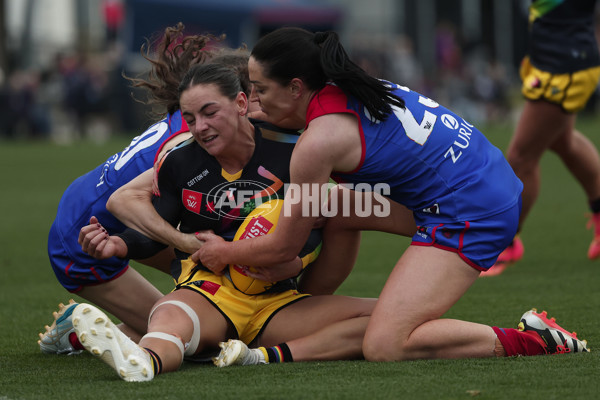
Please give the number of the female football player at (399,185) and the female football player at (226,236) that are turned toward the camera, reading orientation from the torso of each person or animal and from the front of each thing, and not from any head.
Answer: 1

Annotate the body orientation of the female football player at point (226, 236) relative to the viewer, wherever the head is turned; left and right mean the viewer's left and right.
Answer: facing the viewer

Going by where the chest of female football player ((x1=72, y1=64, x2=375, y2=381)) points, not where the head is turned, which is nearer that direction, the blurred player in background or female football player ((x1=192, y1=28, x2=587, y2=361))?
the female football player

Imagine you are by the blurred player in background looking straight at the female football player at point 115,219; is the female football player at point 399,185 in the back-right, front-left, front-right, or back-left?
front-left

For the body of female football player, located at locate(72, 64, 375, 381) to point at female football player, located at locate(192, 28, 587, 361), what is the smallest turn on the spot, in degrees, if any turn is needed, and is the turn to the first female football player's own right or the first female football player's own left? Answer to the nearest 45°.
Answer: approximately 90° to the first female football player's own left

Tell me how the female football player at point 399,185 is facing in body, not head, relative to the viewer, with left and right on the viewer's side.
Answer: facing to the left of the viewer

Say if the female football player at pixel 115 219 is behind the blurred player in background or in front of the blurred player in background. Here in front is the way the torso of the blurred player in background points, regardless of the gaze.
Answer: in front

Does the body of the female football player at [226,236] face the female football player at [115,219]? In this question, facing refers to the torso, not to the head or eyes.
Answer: no

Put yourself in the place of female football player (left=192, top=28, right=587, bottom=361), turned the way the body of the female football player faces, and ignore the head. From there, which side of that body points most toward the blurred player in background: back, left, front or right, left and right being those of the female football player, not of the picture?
right

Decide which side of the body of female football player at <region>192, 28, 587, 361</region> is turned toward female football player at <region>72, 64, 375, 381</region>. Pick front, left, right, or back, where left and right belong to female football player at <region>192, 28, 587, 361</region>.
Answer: front

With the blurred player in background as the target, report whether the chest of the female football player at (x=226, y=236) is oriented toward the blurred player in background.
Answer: no

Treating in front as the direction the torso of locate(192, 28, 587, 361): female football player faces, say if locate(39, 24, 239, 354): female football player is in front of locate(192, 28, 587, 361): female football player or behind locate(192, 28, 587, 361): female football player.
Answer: in front

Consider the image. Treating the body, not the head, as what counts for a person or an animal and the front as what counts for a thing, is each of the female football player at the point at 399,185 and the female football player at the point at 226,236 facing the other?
no

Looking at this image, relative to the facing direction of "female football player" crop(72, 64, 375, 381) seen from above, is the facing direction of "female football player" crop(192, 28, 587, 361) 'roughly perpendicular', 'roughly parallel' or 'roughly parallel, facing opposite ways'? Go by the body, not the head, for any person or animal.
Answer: roughly perpendicular

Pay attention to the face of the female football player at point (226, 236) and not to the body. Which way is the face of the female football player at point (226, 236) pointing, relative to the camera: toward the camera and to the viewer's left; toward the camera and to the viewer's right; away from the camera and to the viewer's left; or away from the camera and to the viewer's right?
toward the camera and to the viewer's left
